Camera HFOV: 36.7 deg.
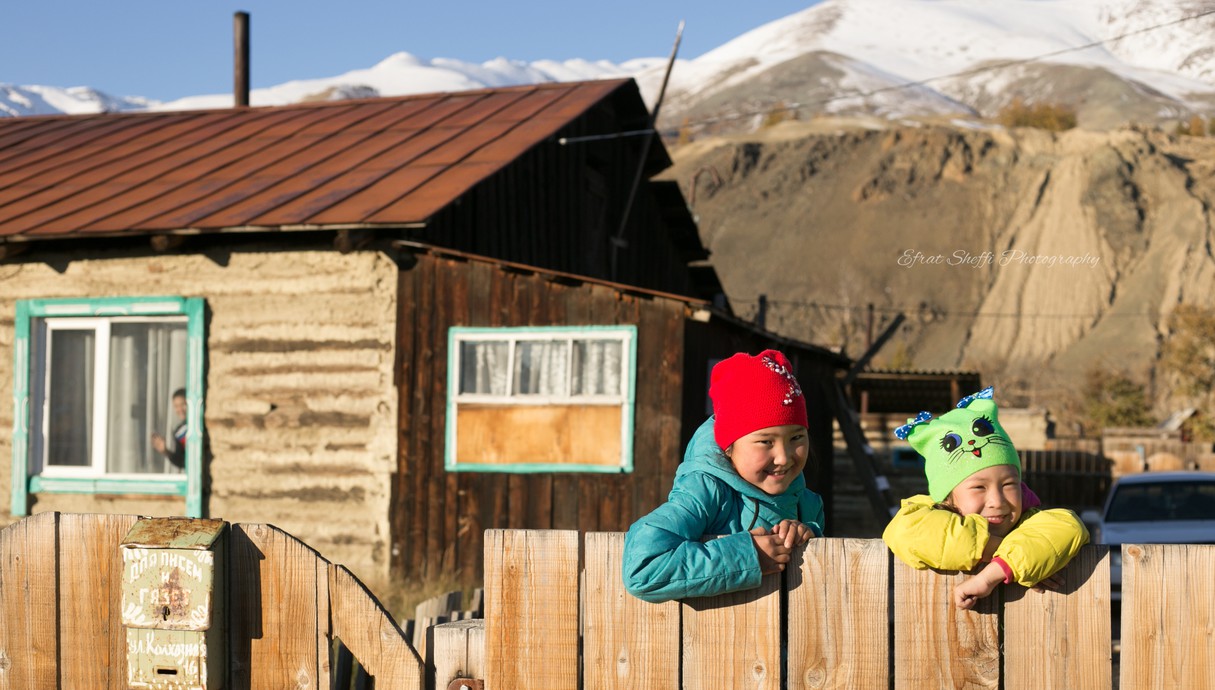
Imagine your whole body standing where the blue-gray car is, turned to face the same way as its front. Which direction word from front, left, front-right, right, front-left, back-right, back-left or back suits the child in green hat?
front

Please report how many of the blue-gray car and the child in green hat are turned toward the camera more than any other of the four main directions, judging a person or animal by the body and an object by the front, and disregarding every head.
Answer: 2

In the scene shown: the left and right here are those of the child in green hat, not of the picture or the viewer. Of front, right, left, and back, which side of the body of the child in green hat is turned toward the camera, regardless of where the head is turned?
front

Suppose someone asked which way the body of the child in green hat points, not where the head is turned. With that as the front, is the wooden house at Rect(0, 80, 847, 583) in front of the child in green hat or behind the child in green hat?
behind

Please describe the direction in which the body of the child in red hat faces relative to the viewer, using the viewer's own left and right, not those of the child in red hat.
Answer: facing the viewer and to the right of the viewer

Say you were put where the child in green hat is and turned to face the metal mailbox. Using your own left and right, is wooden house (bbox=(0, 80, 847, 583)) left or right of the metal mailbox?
right

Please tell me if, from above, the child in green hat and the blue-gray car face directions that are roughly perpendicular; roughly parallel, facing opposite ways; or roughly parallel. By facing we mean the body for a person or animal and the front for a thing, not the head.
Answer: roughly parallel

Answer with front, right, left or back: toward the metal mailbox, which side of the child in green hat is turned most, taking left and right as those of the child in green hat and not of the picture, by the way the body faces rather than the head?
right

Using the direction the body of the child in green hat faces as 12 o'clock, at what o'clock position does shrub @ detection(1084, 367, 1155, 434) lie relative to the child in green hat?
The shrub is roughly at 6 o'clock from the child in green hat.
